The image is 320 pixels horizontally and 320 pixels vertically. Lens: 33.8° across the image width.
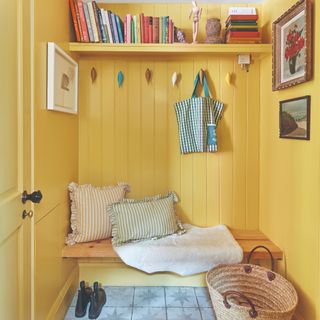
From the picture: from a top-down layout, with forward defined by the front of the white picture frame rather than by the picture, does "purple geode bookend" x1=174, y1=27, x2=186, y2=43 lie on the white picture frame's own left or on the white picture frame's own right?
on the white picture frame's own left

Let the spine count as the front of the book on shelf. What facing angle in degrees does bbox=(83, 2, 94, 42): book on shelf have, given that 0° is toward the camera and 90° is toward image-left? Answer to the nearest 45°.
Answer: approximately 0°

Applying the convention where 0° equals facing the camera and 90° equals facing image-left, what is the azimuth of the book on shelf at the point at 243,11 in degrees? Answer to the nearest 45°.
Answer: approximately 0°

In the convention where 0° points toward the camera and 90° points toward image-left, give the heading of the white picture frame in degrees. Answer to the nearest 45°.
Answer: approximately 315°

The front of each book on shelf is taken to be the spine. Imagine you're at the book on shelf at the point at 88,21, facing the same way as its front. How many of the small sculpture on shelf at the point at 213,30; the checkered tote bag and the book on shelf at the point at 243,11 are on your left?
3
